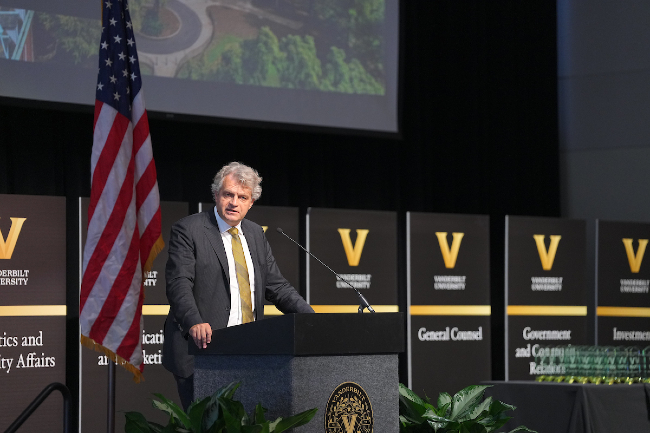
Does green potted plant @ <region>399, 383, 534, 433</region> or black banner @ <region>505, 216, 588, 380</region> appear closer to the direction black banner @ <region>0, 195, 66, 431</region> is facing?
the green potted plant

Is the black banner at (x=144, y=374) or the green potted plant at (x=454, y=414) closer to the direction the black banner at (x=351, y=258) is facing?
the green potted plant

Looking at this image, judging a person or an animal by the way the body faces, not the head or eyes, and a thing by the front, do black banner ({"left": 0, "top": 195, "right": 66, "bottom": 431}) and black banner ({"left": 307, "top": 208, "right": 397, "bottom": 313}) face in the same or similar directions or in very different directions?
same or similar directions

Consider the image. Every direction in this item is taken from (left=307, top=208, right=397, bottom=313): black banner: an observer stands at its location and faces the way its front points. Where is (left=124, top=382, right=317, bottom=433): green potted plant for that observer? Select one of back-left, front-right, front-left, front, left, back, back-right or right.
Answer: front

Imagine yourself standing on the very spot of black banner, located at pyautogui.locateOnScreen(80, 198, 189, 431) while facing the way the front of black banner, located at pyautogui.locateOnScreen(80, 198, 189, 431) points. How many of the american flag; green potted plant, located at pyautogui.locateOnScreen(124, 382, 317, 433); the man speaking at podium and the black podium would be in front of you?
4

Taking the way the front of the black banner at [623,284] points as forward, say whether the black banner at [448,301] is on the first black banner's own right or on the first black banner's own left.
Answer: on the first black banner's own right

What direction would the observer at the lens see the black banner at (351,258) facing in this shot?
facing the viewer

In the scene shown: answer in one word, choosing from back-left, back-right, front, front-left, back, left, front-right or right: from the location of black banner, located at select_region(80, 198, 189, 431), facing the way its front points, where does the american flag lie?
front

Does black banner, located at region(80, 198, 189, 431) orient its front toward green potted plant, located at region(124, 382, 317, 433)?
yes

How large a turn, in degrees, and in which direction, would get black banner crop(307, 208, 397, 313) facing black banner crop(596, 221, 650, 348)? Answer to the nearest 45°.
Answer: approximately 135° to its left

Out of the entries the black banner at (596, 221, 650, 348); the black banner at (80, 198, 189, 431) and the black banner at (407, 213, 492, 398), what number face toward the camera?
3

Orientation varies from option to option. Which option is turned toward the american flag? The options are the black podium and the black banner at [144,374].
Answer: the black banner

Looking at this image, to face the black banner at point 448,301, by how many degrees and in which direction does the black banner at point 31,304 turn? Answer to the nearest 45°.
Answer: approximately 90° to its left

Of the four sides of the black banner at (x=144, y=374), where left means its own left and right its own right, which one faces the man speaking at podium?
front

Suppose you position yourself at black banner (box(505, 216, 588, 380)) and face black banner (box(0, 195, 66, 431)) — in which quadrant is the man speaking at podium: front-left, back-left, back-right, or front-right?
front-left

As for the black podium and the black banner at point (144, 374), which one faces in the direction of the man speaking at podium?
the black banner

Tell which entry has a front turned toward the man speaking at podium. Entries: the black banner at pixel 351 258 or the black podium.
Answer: the black banner

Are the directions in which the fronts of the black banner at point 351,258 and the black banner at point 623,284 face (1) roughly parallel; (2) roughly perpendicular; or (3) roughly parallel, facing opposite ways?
roughly parallel

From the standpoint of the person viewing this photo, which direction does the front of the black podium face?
facing the viewer and to the right of the viewer
